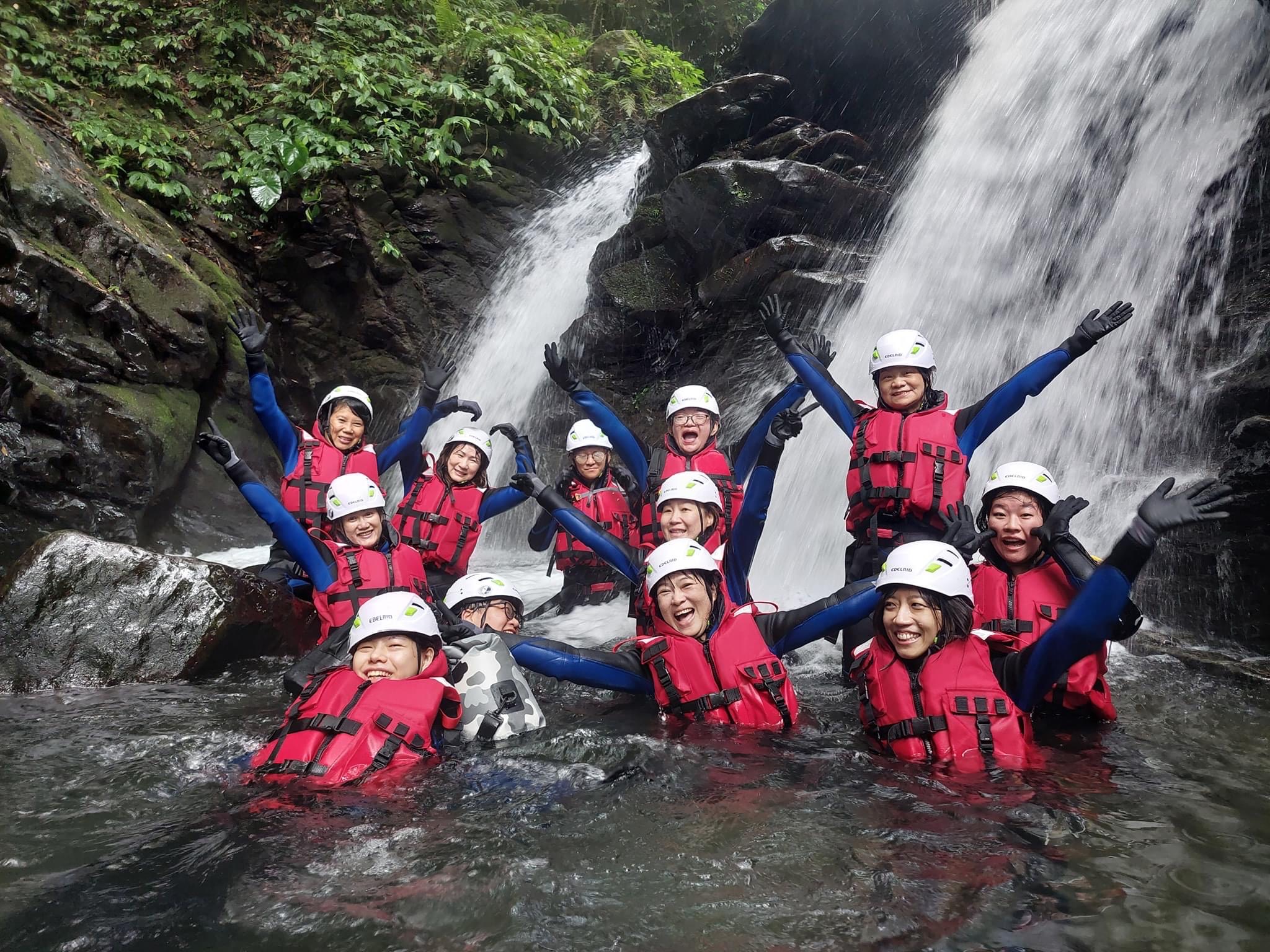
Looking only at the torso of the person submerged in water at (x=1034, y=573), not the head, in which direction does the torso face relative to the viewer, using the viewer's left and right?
facing the viewer

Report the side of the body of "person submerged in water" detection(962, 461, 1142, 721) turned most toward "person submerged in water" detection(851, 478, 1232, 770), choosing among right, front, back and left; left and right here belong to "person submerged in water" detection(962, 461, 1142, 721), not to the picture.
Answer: front

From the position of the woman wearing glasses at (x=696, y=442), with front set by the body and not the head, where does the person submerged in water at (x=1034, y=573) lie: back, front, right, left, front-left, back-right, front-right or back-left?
front-left

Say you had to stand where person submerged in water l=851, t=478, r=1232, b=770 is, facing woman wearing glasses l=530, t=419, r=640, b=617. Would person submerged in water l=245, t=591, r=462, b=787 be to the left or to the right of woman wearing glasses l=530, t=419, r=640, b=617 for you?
left

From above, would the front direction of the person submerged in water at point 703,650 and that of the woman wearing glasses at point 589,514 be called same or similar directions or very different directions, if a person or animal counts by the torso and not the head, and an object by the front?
same or similar directions

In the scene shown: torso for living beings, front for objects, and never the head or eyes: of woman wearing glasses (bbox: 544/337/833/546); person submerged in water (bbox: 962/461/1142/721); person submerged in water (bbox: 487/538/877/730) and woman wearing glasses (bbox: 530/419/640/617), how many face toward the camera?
4

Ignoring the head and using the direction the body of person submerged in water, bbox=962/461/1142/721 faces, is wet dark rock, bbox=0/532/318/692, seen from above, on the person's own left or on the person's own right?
on the person's own right

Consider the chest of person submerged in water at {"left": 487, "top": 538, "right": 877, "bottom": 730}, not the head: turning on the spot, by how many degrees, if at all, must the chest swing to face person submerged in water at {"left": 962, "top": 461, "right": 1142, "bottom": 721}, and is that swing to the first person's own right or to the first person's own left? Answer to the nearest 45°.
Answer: approximately 90° to the first person's own left

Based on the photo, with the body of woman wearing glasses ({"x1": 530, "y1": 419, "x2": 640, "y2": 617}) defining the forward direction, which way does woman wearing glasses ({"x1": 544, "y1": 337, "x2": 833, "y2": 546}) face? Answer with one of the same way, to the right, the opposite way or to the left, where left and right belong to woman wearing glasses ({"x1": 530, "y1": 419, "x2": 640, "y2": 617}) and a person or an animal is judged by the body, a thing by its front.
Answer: the same way

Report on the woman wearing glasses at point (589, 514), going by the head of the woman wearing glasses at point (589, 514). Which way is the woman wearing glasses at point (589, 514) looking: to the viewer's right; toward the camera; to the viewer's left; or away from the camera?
toward the camera

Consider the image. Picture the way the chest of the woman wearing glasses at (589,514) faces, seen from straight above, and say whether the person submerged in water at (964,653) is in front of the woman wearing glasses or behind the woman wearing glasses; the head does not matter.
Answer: in front

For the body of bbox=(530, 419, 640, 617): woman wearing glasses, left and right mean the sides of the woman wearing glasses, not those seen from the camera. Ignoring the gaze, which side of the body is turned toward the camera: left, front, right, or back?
front

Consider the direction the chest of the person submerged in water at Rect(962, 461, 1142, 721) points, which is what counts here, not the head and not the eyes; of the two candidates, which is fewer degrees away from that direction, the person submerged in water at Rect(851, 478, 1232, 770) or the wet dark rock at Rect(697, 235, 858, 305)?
the person submerged in water

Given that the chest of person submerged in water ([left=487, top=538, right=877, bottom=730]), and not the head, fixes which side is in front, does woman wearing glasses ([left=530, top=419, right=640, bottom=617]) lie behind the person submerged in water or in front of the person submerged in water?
behind

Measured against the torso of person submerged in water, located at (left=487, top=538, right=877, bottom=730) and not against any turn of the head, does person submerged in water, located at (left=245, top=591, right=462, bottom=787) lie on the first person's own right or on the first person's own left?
on the first person's own right

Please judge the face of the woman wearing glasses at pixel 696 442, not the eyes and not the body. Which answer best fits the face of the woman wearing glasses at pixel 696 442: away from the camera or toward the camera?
toward the camera

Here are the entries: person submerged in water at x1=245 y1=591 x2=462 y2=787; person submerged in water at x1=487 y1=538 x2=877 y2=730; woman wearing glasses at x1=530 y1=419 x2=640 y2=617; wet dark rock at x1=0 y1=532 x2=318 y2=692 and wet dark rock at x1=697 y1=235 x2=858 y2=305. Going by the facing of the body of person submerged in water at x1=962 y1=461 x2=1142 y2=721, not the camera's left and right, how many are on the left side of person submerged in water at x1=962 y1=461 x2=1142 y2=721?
0
